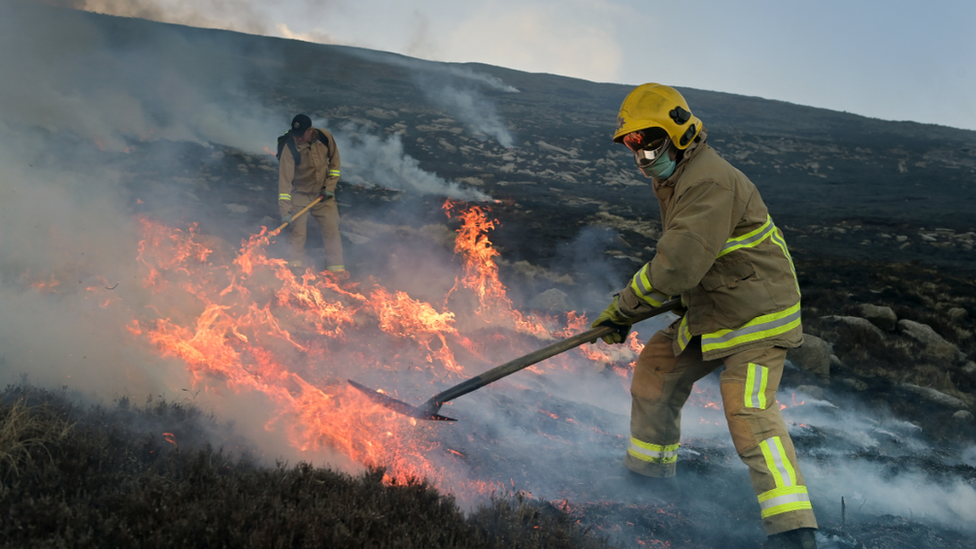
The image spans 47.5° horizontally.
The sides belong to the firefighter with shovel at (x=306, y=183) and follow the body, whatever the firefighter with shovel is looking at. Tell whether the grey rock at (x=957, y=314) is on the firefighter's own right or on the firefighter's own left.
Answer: on the firefighter's own left

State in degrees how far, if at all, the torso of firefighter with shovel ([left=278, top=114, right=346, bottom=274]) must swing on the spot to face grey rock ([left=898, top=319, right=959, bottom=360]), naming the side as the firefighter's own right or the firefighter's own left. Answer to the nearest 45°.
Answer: approximately 90° to the firefighter's own left

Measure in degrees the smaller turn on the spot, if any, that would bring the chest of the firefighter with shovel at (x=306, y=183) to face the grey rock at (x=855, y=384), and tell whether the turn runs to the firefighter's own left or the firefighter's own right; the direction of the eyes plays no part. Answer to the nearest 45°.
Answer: approximately 45° to the firefighter's own left

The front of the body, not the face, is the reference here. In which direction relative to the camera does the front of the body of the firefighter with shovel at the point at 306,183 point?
toward the camera

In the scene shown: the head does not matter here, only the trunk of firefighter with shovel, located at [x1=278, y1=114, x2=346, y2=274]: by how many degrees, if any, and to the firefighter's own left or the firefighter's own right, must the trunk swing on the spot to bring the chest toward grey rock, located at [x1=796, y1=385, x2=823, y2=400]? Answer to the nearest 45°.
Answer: approximately 45° to the firefighter's own left

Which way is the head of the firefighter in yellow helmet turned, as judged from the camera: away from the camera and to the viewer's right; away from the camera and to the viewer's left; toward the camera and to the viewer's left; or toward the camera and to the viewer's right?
toward the camera and to the viewer's left

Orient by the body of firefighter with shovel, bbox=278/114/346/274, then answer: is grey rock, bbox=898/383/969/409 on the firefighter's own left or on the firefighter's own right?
on the firefighter's own left

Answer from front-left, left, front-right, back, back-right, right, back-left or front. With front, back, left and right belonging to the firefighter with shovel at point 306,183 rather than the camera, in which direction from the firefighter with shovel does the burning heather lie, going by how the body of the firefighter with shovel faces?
front

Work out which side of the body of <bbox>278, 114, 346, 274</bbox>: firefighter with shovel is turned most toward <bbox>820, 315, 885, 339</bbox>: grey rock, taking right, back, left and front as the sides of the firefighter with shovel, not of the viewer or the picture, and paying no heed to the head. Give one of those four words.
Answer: left

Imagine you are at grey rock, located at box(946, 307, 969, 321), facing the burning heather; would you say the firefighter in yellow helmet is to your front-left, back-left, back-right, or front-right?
front-left
